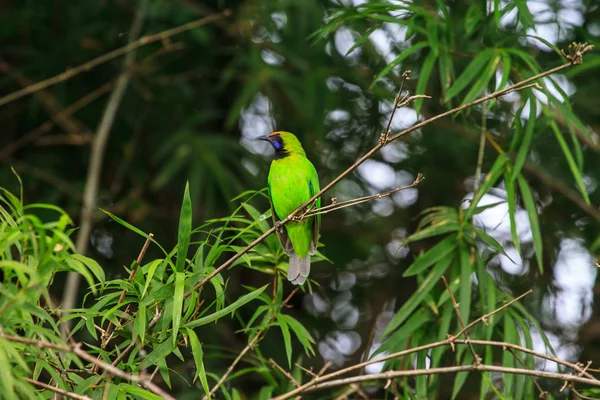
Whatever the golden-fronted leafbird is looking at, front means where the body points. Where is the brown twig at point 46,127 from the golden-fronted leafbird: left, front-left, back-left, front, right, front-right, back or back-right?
right

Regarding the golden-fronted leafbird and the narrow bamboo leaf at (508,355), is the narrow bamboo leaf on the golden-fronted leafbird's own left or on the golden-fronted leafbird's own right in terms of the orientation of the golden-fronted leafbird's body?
on the golden-fronted leafbird's own left

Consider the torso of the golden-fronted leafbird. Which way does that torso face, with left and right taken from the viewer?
facing the viewer and to the left of the viewer

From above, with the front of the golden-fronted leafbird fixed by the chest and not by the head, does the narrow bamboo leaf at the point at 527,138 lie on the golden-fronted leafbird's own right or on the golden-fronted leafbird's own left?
on the golden-fronted leafbird's own left

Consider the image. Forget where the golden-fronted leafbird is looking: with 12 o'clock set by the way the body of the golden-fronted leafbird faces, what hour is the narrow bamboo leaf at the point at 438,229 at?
The narrow bamboo leaf is roughly at 9 o'clock from the golden-fronted leafbird.

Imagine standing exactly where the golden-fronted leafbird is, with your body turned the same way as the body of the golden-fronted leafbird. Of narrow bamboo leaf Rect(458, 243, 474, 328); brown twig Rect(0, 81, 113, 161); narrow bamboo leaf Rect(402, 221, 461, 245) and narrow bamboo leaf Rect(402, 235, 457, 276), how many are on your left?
3

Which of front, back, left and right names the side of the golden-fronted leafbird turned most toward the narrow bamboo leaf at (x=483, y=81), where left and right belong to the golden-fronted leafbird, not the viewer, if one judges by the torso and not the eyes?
left

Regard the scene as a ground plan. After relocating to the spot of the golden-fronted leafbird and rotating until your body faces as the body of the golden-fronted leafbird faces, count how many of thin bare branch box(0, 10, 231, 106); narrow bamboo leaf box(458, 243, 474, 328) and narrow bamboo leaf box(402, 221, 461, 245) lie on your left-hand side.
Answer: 2

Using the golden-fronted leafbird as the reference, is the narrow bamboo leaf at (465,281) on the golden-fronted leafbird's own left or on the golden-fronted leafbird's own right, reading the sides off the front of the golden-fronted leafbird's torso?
on the golden-fronted leafbird's own left
